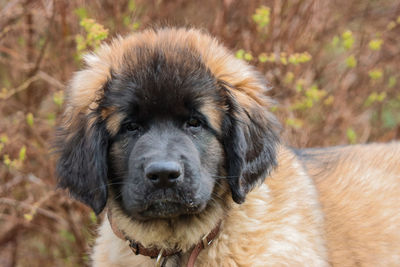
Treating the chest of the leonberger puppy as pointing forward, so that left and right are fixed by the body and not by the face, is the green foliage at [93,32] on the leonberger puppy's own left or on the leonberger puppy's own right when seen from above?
on the leonberger puppy's own right

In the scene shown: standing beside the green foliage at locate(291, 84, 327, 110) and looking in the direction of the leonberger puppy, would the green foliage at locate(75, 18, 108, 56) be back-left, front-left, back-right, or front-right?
front-right

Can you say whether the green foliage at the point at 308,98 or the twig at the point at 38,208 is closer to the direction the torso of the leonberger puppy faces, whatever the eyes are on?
the twig

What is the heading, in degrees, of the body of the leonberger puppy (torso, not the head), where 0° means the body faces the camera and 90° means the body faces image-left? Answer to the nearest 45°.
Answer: approximately 45°

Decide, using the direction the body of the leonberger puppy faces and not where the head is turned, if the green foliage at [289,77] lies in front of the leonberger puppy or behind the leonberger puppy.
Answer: behind

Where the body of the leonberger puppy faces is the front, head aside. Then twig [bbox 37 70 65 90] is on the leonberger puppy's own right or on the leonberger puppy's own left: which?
on the leonberger puppy's own right

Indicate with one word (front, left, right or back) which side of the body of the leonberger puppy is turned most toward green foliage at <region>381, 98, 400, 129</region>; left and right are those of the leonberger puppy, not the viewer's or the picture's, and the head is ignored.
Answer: back
